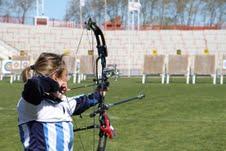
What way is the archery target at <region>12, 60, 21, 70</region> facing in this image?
toward the camera

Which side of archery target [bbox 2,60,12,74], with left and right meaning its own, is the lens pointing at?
front

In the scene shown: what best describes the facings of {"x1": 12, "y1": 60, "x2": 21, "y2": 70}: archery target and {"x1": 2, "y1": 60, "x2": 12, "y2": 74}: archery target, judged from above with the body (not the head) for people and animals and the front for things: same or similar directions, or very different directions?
same or similar directions

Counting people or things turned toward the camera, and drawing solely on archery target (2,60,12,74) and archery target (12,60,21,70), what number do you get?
2
